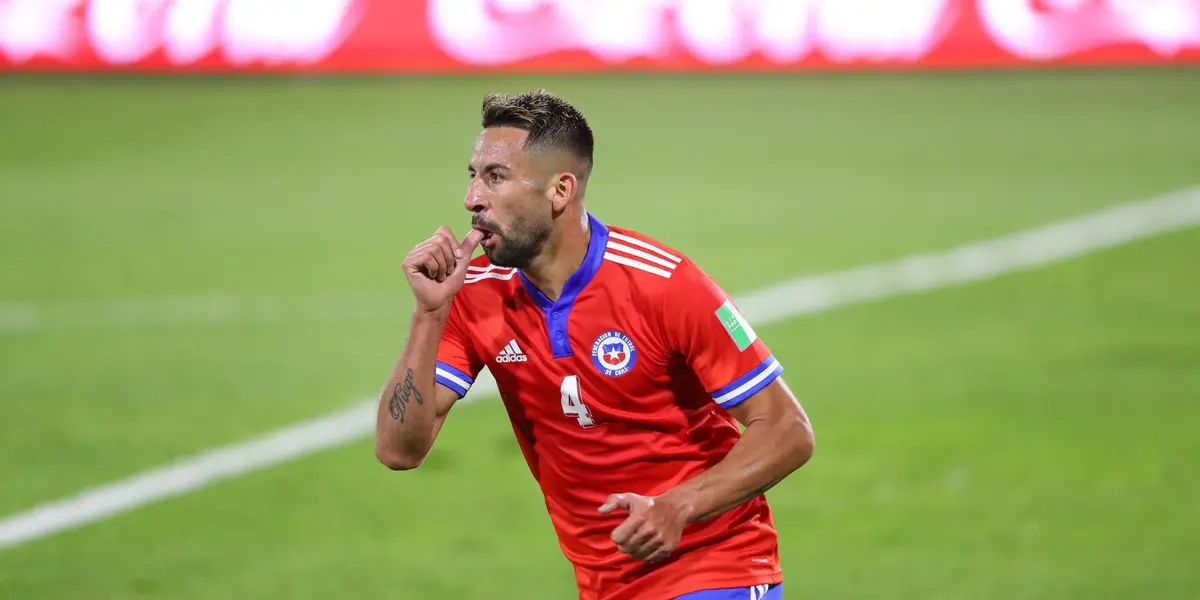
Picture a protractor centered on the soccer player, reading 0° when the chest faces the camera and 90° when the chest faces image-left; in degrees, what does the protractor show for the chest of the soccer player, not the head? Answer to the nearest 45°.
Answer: approximately 45°
